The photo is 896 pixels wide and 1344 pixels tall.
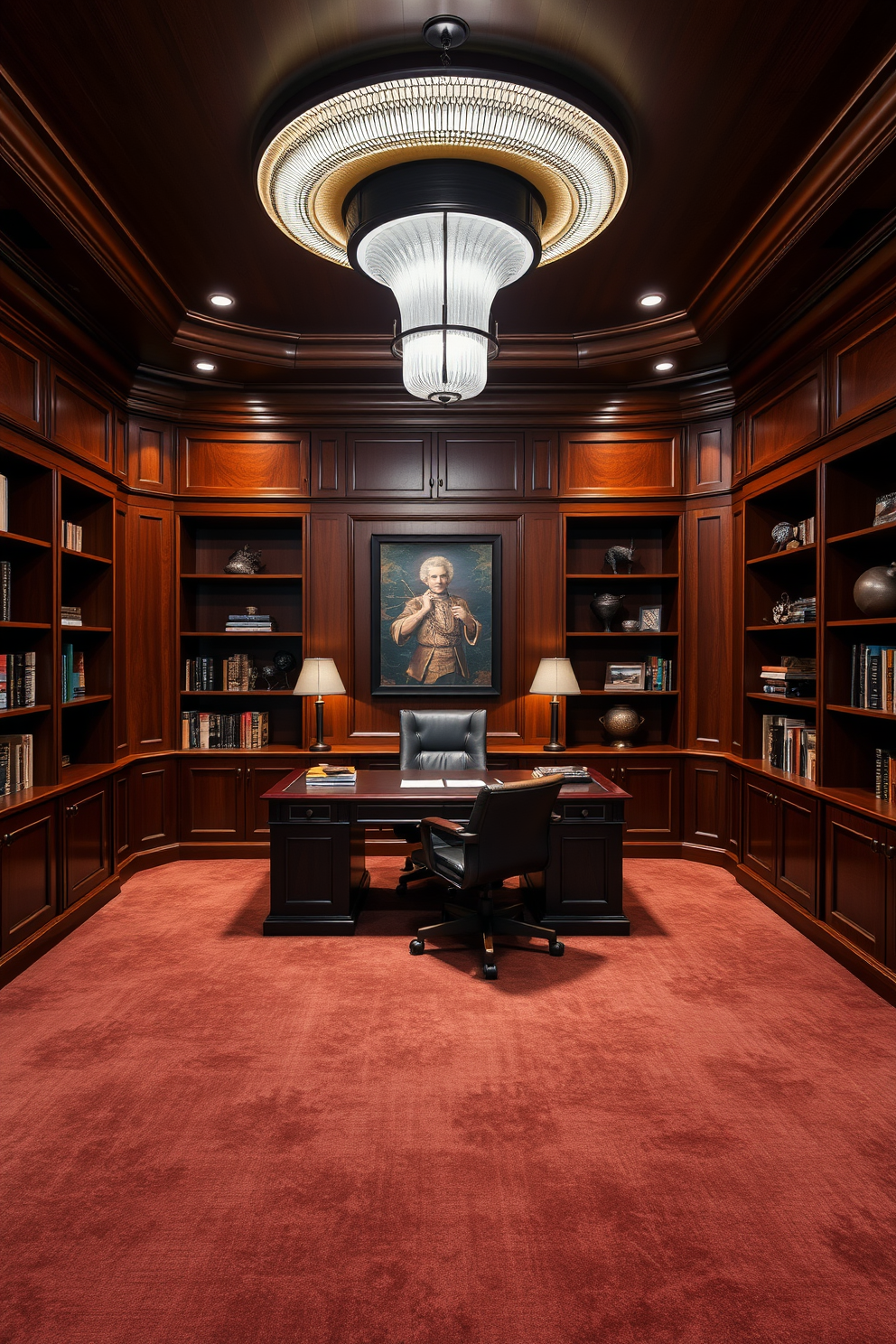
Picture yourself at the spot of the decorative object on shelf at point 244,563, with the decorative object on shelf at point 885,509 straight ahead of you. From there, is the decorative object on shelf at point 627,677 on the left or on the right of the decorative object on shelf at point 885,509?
left

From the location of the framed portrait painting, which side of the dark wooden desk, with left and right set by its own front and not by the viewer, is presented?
back

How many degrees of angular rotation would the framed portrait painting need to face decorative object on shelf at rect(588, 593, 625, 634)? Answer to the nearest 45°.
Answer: approximately 90° to its left

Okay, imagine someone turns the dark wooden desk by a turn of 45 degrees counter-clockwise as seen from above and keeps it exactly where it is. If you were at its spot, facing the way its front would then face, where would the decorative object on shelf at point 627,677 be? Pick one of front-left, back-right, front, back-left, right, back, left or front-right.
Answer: left

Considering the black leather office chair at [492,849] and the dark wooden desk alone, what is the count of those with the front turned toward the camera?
1

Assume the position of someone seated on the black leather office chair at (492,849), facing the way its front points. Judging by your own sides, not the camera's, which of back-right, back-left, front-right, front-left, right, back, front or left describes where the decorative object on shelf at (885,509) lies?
back-right

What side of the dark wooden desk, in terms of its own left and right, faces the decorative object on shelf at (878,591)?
left

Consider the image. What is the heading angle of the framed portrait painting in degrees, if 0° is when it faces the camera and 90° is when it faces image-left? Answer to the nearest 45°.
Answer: approximately 0°

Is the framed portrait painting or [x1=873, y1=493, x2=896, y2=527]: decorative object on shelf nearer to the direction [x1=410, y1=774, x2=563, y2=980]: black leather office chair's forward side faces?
the framed portrait painting

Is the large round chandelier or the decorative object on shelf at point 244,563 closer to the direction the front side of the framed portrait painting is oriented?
the large round chandelier

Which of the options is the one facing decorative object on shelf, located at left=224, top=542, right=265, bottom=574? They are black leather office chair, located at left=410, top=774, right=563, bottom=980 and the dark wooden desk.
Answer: the black leather office chair

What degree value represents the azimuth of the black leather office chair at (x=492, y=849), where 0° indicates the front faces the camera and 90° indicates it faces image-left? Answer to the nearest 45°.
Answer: approximately 135°

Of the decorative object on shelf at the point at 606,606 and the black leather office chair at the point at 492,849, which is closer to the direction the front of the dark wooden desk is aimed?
the black leather office chair
